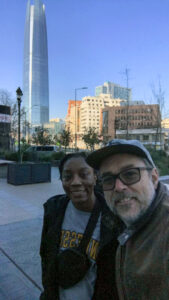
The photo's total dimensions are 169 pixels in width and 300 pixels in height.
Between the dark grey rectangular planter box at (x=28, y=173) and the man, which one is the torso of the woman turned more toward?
the man

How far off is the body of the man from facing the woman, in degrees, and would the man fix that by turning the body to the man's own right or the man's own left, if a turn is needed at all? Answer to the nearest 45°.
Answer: approximately 90° to the man's own right

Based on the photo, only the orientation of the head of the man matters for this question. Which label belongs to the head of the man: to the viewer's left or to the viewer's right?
to the viewer's left

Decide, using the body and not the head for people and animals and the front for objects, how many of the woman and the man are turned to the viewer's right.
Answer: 0

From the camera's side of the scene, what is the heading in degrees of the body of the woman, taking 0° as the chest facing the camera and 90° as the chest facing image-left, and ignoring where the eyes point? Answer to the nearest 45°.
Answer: approximately 0°

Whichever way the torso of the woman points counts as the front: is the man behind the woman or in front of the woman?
in front

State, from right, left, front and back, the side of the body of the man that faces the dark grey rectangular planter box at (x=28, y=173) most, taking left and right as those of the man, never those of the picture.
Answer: right
